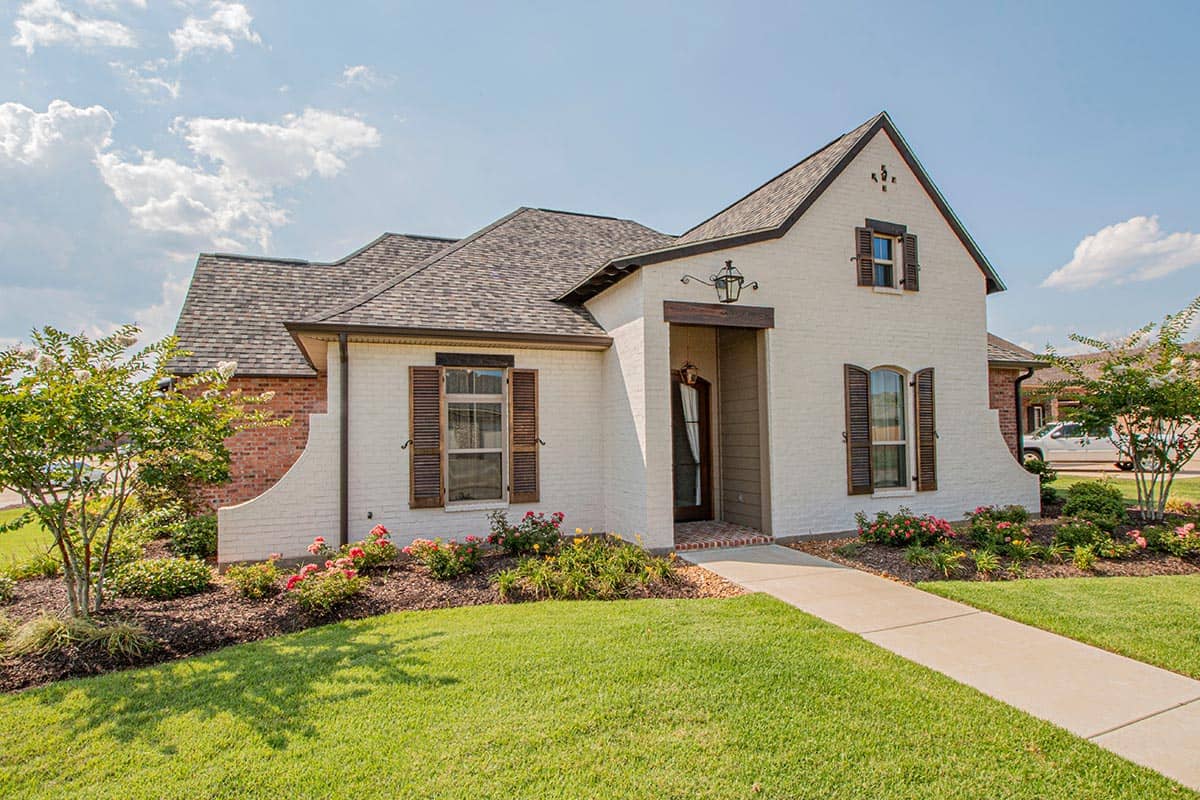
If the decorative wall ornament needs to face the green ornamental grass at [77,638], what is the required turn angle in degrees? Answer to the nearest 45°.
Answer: approximately 45° to its right

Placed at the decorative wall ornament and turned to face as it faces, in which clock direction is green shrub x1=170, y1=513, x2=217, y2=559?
The green shrub is roughly at 2 o'clock from the decorative wall ornament.

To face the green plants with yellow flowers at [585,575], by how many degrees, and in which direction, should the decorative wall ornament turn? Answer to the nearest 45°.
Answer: approximately 45° to its right

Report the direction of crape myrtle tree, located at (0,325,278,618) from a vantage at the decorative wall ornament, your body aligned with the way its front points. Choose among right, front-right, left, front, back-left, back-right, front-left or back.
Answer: front-right

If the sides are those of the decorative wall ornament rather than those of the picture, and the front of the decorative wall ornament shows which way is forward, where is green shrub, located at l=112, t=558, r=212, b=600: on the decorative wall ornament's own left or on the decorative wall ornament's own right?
on the decorative wall ornament's own right

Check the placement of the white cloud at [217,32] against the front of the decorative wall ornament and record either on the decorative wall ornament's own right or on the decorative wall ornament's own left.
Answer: on the decorative wall ornament's own right

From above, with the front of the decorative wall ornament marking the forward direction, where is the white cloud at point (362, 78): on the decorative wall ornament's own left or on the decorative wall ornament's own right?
on the decorative wall ornament's own right

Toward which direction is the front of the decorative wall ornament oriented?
toward the camera

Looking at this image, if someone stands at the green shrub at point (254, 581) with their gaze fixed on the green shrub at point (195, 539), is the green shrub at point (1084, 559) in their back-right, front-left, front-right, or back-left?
back-right
